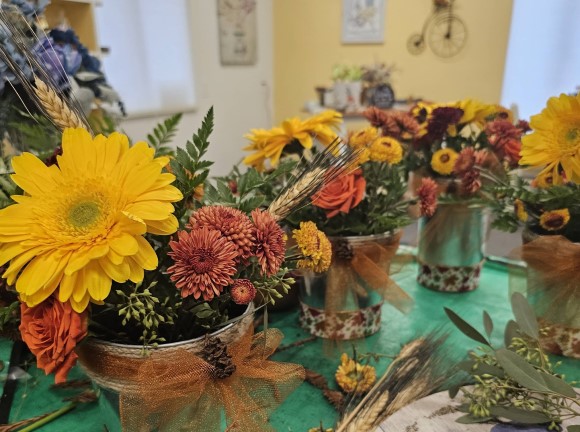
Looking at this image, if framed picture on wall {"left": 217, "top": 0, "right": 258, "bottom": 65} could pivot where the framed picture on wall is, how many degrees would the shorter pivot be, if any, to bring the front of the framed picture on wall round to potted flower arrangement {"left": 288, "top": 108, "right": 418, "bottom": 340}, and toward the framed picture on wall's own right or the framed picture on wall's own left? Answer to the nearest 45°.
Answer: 0° — it already faces it

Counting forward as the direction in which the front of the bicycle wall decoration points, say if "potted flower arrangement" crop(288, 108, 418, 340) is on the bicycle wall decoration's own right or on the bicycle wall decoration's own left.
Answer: on the bicycle wall decoration's own right

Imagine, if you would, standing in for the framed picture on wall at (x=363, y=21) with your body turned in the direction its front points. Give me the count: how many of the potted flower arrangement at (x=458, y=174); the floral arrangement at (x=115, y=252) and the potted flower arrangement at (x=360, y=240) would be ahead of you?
3

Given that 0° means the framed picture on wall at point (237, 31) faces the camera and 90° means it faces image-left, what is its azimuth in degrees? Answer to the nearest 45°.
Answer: approximately 0°

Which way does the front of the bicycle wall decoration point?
to the viewer's right

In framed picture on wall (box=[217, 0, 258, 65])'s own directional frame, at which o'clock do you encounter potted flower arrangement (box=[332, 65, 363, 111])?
The potted flower arrangement is roughly at 10 o'clock from the framed picture on wall.

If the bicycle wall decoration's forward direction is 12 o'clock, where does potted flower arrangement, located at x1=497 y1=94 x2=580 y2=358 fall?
The potted flower arrangement is roughly at 3 o'clock from the bicycle wall decoration.

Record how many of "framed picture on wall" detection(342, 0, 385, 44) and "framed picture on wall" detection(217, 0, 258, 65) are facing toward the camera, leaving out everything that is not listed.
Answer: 2

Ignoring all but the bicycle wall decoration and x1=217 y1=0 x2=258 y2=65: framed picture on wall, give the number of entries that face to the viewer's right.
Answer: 1

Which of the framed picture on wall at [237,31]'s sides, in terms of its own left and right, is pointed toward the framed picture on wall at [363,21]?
left

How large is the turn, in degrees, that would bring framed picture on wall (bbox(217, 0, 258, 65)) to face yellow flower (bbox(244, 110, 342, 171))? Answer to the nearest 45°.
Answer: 0° — it already faces it

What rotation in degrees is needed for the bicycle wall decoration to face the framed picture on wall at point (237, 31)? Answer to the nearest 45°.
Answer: approximately 135° to its right

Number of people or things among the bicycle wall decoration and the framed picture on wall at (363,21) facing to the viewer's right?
1
